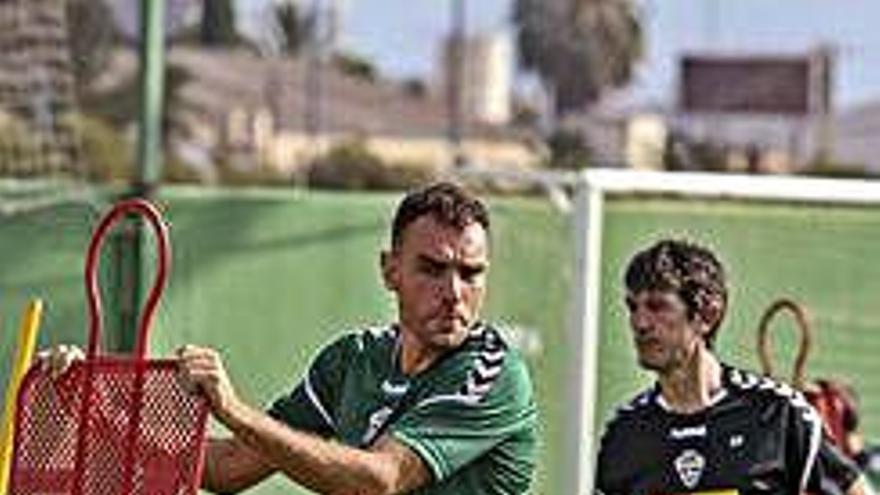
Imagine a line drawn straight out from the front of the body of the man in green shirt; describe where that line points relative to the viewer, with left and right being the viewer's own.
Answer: facing the viewer and to the left of the viewer

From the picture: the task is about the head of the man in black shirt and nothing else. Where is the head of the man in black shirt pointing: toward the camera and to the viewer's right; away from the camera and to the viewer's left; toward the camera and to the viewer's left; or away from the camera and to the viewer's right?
toward the camera and to the viewer's left

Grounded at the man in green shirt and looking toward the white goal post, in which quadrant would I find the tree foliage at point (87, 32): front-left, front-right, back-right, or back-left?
front-left

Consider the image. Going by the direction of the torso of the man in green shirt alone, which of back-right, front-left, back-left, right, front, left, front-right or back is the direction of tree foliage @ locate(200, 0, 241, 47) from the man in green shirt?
back-right

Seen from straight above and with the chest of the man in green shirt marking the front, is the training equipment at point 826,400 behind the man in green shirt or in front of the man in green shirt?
behind

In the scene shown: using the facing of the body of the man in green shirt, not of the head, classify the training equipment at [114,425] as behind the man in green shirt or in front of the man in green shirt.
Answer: in front

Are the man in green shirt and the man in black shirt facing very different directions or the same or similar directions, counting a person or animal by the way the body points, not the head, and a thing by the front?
same or similar directions

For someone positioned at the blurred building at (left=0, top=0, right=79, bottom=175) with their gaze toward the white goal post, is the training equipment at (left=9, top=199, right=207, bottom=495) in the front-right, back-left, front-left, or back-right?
front-right
